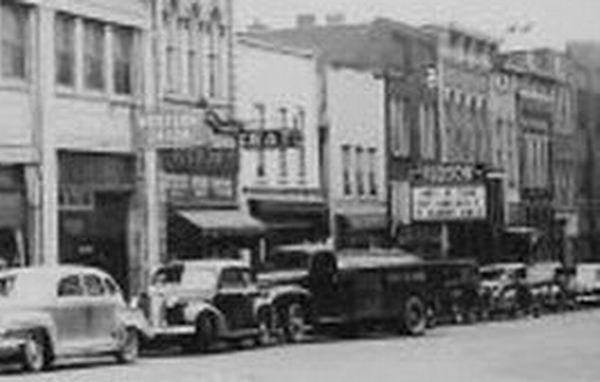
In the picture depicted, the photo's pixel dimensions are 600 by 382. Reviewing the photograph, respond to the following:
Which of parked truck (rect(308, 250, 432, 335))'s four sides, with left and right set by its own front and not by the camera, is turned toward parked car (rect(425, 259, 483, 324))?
back

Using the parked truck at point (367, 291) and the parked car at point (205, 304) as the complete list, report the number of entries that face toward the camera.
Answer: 0

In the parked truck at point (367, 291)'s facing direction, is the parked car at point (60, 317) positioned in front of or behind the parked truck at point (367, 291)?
in front
